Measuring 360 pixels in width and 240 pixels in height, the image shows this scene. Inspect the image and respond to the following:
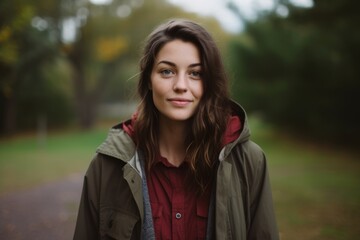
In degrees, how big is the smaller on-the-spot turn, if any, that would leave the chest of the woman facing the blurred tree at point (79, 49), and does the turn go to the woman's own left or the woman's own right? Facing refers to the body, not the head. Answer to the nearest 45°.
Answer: approximately 180°

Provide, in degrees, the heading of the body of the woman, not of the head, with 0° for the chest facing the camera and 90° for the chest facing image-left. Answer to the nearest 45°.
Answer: approximately 0°

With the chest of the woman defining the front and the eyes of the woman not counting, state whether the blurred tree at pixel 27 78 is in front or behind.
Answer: behind
